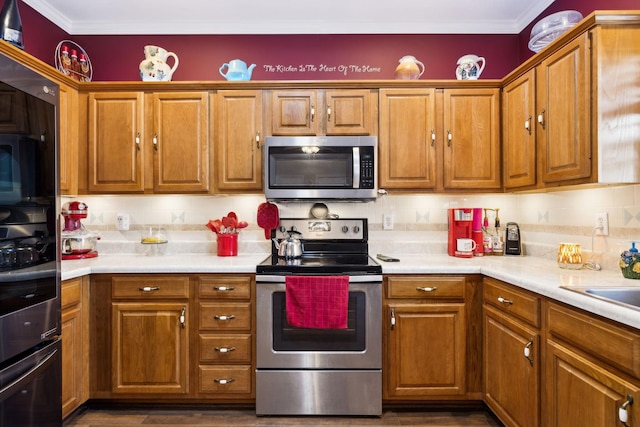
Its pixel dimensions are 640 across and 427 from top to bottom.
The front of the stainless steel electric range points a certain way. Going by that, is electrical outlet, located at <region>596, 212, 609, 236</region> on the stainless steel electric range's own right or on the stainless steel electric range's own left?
on the stainless steel electric range's own left

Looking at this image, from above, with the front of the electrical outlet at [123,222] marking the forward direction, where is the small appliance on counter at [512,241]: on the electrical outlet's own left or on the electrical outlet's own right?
on the electrical outlet's own left

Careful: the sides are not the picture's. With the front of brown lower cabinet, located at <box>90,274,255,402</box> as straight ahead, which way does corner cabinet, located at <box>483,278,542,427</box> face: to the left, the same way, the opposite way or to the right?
to the right

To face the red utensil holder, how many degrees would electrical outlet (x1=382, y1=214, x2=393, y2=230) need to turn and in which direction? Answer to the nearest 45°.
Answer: approximately 90° to its right

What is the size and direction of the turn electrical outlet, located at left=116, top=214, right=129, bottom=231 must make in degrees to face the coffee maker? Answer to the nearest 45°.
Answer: approximately 45° to its left

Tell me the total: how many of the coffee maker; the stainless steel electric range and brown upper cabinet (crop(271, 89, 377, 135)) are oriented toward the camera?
3

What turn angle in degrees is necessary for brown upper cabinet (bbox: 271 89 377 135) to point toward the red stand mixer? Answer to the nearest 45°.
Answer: approximately 90° to its right

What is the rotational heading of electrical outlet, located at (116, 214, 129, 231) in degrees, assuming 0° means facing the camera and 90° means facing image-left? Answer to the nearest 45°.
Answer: approximately 0°
